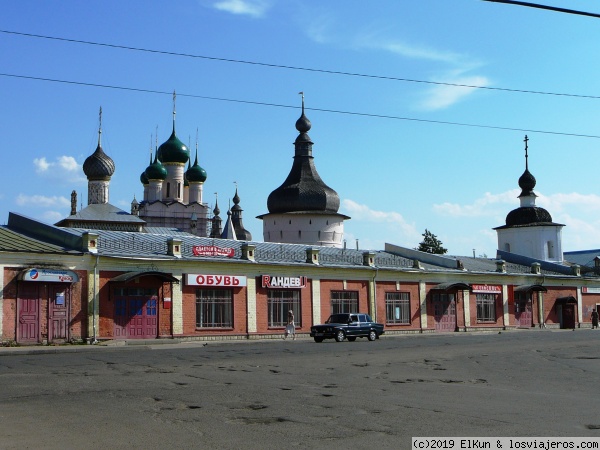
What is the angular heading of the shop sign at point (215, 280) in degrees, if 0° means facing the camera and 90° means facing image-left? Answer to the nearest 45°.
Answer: approximately 0°

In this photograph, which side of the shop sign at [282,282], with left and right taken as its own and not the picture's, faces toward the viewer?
front

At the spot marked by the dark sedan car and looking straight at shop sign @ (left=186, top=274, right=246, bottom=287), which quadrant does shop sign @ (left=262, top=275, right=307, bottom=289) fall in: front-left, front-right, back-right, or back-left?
front-right

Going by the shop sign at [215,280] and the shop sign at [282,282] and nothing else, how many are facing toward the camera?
2

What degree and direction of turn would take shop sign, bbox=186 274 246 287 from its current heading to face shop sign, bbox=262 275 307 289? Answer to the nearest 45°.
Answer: approximately 135° to its left

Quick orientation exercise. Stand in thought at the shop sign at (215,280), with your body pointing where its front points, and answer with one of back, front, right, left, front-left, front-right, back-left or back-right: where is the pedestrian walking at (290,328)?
left

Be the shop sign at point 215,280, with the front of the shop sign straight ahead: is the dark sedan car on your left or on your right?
on your left
